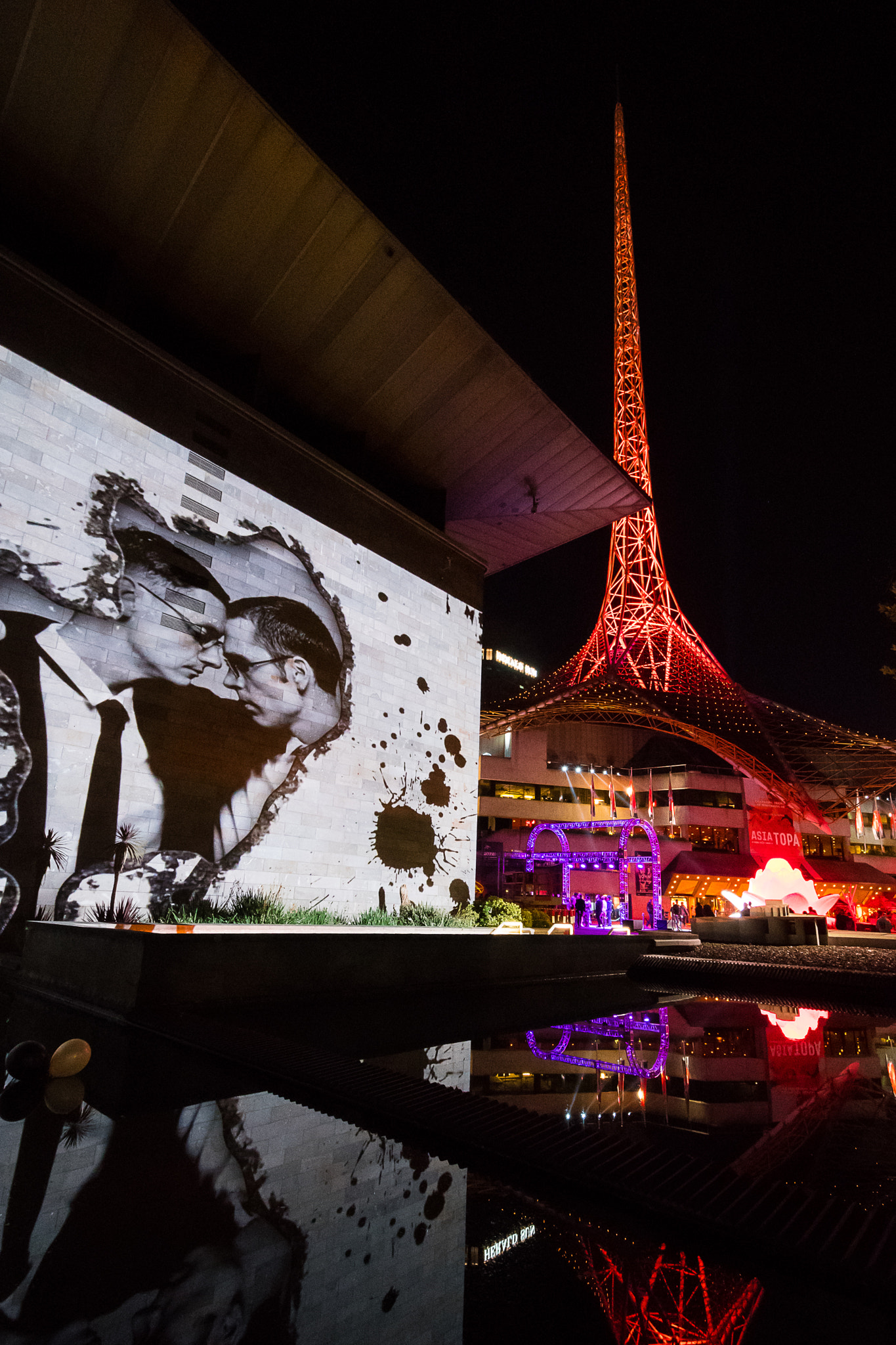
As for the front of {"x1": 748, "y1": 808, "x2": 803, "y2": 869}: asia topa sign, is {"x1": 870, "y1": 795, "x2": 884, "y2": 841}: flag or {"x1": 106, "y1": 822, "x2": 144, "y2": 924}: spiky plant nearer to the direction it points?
the spiky plant

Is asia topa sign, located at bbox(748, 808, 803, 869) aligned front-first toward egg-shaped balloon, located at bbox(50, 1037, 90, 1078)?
yes

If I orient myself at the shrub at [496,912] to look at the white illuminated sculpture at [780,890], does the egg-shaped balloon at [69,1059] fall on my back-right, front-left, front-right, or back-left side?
back-right

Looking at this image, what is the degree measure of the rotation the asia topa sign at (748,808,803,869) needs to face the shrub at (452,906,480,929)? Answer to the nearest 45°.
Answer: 0° — it already faces it

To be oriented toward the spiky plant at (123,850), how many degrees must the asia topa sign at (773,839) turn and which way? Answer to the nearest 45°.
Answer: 0° — it already faces it

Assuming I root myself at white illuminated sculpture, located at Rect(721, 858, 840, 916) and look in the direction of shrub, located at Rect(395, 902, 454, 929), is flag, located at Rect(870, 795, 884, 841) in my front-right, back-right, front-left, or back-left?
back-right

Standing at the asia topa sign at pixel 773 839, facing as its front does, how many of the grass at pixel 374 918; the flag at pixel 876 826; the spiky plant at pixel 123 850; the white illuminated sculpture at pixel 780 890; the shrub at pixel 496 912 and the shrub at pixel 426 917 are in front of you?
5

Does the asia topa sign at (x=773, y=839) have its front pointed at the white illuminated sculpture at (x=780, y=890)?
yes

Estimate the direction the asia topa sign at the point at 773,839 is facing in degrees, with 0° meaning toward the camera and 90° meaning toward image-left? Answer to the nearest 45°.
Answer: approximately 0°
